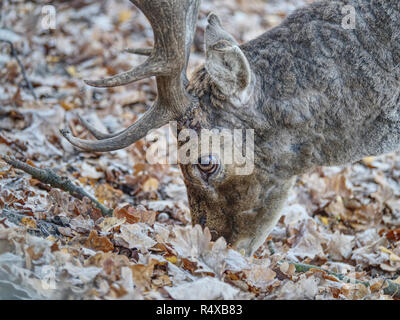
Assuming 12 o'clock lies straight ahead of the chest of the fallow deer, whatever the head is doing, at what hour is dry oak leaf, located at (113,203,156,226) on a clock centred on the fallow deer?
The dry oak leaf is roughly at 12 o'clock from the fallow deer.

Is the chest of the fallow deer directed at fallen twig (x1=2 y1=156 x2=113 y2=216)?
yes

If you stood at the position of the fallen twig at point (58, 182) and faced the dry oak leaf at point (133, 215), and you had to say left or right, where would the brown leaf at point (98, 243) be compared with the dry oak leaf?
right

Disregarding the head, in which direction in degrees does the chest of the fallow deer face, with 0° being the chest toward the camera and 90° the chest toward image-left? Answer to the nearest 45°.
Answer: approximately 90°
